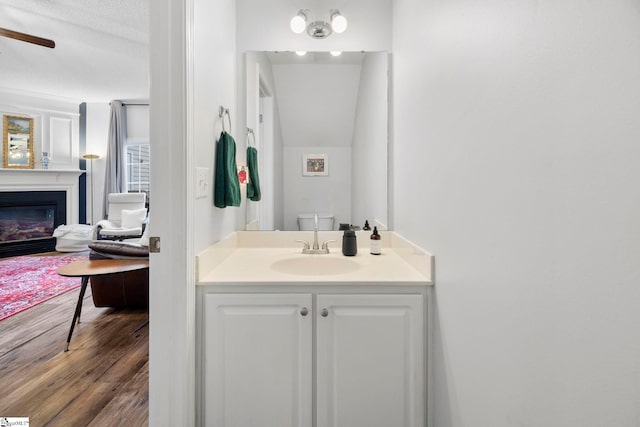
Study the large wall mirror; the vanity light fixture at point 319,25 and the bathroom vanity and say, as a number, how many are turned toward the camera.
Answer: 3

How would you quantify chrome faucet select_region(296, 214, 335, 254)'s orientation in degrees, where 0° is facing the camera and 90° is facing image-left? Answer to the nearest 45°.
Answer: approximately 0°

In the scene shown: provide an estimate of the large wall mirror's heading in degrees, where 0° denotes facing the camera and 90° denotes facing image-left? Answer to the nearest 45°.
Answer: approximately 0°

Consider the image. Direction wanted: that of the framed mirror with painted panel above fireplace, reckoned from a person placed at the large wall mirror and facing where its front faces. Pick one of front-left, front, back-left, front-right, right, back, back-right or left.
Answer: back-right
